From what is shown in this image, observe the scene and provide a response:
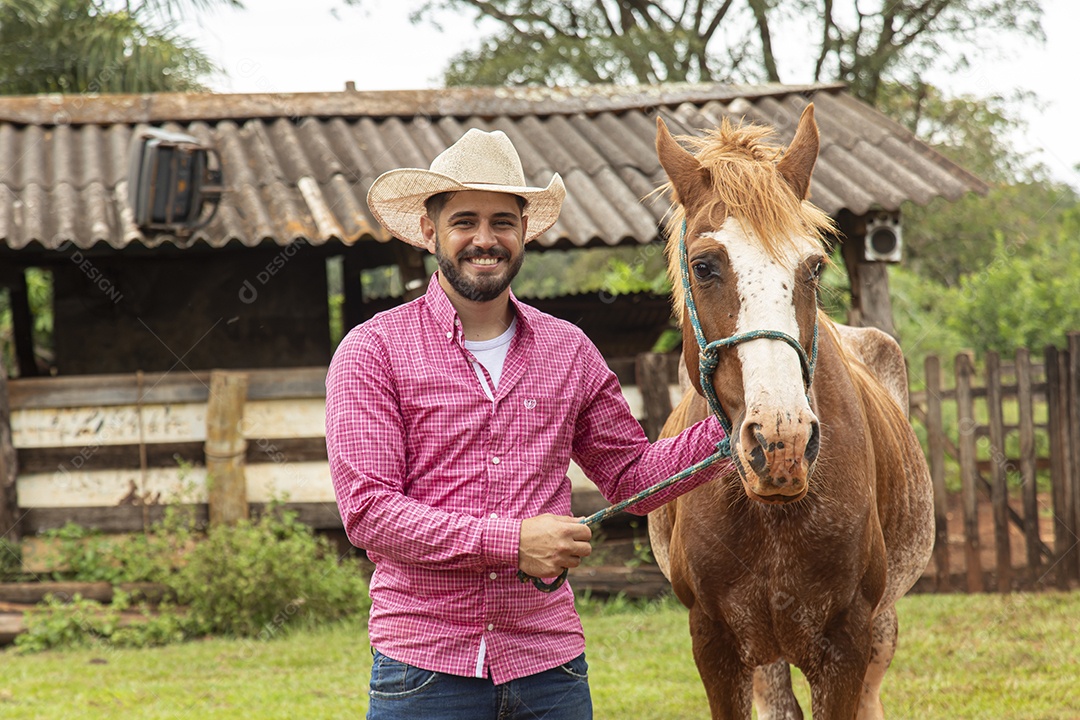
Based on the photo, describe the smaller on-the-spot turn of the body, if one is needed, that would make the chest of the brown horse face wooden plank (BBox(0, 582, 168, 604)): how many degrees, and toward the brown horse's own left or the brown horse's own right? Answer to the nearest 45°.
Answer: approximately 135° to the brown horse's own right

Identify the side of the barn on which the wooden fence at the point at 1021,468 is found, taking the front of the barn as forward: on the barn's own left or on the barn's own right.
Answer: on the barn's own left

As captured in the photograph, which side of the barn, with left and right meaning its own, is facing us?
front

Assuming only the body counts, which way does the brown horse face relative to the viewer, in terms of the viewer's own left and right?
facing the viewer

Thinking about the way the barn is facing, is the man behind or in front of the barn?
in front

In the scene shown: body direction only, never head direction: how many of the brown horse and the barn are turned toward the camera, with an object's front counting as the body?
2

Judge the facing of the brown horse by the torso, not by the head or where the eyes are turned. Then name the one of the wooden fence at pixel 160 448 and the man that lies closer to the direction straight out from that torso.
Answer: the man

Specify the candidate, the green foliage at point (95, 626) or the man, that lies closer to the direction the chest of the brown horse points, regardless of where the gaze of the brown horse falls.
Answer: the man

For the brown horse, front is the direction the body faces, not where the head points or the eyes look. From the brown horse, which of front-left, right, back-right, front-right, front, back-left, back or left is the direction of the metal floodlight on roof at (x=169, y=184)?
back-right

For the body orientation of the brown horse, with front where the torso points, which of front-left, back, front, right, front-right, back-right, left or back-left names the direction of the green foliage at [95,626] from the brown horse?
back-right
